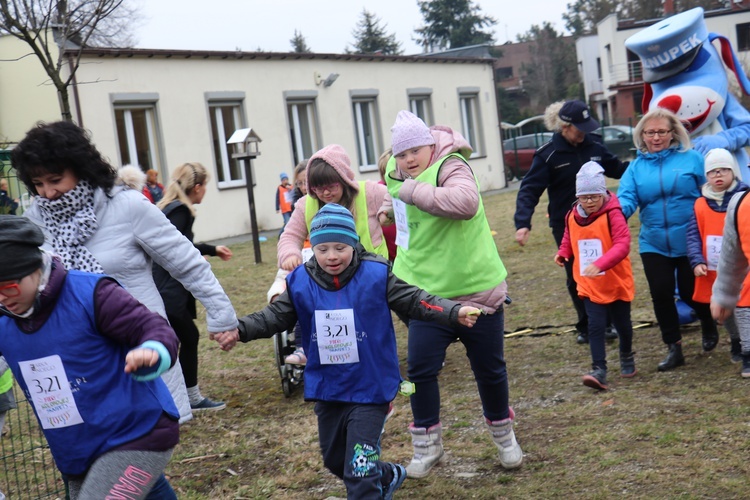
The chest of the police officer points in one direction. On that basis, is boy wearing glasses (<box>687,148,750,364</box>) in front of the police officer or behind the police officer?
in front

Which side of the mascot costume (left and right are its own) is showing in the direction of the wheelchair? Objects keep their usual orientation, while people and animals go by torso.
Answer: front

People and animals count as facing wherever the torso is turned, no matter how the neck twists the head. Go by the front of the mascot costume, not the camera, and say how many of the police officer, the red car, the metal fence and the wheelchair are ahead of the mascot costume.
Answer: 3

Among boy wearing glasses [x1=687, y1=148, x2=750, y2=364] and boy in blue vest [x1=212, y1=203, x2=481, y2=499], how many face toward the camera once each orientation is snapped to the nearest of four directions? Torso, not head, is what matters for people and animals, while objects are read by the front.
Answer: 2

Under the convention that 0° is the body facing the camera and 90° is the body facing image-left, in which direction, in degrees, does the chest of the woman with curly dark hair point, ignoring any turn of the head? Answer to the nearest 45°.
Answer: approximately 45°

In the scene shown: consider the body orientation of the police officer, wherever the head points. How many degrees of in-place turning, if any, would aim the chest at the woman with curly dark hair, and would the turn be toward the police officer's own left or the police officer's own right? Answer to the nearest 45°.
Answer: approximately 90° to the police officer's own right

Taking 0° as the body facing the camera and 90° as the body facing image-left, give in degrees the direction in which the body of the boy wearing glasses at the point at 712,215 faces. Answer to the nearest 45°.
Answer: approximately 0°

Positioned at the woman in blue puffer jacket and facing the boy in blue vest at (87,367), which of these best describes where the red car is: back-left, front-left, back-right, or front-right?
back-right
